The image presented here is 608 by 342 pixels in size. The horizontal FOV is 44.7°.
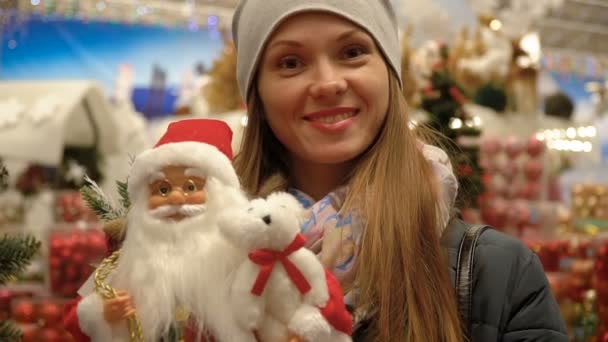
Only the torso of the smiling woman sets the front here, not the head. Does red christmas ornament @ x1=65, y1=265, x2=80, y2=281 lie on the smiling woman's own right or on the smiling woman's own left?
on the smiling woman's own right

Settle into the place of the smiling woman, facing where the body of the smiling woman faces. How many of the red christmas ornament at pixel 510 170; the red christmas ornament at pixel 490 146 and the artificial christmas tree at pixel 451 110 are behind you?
3

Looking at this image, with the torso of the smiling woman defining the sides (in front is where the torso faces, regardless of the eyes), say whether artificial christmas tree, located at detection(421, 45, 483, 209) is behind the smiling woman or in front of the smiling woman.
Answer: behind

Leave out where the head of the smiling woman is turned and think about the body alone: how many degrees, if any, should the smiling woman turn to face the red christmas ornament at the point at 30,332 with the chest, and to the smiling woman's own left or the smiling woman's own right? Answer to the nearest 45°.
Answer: approximately 135° to the smiling woman's own right

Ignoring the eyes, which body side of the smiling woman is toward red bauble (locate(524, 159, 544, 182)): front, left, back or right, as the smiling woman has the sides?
back

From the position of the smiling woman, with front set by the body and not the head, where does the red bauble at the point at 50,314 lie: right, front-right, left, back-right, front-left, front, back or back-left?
back-right

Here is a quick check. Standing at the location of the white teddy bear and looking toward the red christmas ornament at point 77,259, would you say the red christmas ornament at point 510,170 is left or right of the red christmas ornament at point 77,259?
right

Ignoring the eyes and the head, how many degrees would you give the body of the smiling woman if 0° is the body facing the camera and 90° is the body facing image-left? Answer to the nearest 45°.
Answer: approximately 0°

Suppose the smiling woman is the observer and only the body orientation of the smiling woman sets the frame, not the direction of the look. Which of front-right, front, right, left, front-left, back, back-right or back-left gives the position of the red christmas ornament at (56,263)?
back-right

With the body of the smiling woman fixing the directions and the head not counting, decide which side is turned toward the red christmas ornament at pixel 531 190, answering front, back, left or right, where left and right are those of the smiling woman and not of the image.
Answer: back

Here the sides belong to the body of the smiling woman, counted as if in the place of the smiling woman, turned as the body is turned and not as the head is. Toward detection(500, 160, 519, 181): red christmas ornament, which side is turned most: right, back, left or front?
back

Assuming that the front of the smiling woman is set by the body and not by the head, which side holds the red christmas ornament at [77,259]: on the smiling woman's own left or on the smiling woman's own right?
on the smiling woman's own right
